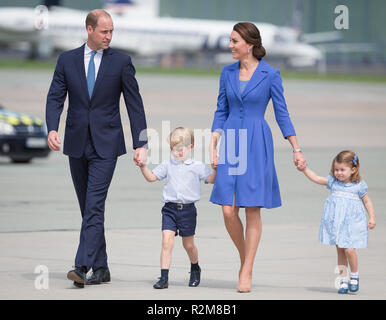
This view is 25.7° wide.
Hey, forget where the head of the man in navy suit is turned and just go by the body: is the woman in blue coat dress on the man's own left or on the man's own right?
on the man's own left

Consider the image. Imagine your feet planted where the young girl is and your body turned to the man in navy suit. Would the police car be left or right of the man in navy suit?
right

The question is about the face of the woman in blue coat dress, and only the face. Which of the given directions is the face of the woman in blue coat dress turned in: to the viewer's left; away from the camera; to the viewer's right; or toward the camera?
to the viewer's left

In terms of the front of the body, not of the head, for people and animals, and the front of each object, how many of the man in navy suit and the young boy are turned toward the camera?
2

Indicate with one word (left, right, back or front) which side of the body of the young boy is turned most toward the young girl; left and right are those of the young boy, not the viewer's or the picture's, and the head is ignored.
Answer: left

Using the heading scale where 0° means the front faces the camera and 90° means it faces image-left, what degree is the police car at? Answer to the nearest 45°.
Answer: approximately 315°

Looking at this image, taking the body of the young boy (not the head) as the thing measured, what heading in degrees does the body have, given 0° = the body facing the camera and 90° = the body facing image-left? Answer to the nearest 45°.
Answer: approximately 0°

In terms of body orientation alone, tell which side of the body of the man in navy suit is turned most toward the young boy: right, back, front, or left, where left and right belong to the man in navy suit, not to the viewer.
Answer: left
